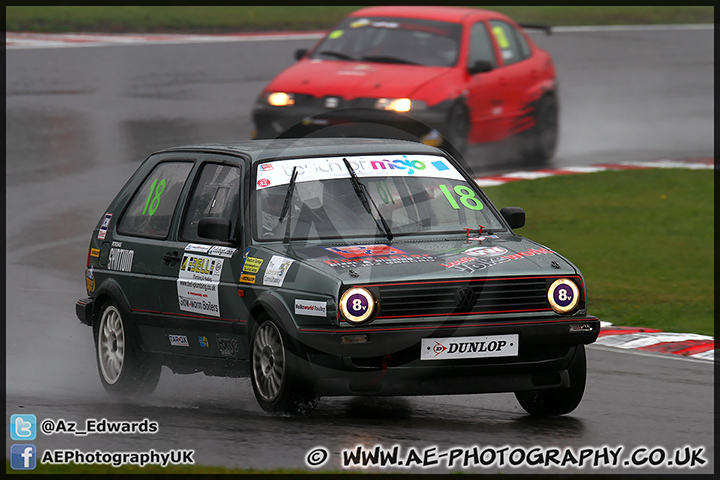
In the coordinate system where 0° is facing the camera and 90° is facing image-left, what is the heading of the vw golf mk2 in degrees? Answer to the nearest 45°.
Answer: approximately 315°

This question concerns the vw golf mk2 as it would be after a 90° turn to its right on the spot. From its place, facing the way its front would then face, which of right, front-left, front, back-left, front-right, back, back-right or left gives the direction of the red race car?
back-right

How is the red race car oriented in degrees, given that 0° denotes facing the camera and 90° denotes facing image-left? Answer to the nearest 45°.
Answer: approximately 45°
